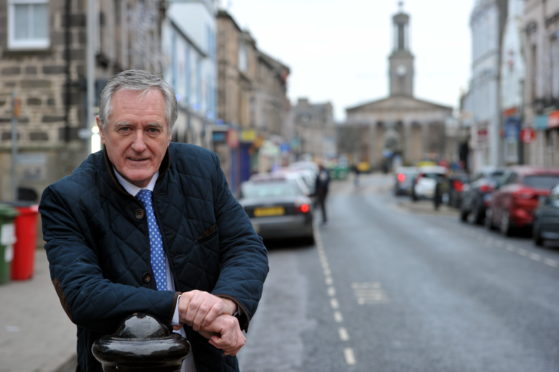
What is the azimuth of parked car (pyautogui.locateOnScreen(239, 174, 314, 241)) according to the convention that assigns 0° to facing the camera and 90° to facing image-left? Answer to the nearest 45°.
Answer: approximately 180°

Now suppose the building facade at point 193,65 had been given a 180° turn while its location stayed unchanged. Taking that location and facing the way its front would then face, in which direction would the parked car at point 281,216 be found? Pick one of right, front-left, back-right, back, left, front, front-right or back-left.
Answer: back-left

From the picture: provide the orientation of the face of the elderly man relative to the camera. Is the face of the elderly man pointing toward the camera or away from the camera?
toward the camera

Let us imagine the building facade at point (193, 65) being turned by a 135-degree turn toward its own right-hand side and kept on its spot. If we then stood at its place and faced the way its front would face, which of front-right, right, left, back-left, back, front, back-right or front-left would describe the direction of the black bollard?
left

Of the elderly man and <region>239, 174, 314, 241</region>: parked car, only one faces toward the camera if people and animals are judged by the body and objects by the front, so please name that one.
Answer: the elderly man

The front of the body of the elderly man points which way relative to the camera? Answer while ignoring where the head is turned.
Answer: toward the camera

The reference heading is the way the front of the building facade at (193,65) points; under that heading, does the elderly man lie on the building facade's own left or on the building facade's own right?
on the building facade's own right

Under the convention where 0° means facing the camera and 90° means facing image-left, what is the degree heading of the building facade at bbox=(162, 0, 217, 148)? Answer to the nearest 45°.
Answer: approximately 315°

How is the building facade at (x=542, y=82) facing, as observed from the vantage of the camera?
facing the viewer and to the left of the viewer

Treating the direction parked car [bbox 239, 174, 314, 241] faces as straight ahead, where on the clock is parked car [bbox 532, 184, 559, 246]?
parked car [bbox 532, 184, 559, 246] is roughly at 3 o'clock from parked car [bbox 239, 174, 314, 241].

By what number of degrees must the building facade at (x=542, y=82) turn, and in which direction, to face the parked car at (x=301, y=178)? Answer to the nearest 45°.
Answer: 0° — it already faces it
